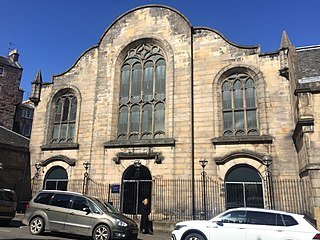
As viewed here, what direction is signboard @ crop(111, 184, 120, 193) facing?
toward the camera

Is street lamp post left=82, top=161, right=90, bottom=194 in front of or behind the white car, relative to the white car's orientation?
in front

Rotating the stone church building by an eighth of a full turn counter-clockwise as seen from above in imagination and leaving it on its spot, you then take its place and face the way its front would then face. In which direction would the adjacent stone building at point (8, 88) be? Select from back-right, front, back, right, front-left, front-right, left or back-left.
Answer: back

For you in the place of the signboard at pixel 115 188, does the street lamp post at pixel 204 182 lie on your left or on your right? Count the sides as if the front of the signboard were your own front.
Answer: on your left

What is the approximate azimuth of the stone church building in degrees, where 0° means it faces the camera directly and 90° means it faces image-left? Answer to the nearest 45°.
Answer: approximately 0°

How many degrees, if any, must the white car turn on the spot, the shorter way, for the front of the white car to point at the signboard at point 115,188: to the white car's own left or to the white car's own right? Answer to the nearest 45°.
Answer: approximately 45° to the white car's own right

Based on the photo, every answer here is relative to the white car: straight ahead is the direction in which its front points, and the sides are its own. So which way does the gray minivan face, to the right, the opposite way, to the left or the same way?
the opposite way

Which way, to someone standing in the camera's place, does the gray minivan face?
facing the viewer and to the right of the viewer

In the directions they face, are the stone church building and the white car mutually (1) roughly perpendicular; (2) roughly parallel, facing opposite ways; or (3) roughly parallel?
roughly perpendicular

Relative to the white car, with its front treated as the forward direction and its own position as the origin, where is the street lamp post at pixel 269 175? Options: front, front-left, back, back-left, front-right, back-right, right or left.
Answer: right

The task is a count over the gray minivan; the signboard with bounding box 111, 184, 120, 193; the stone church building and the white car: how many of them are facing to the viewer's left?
1
